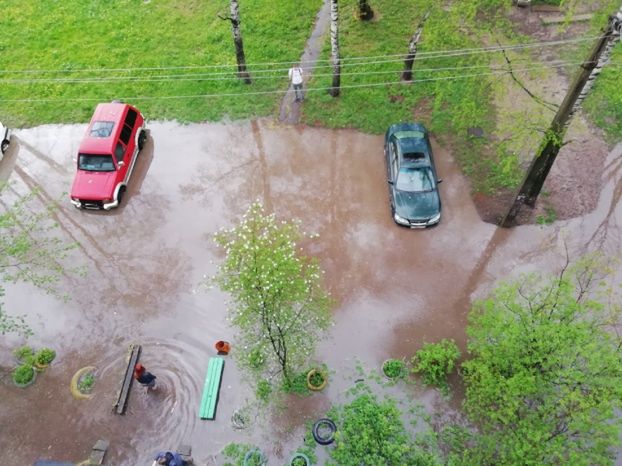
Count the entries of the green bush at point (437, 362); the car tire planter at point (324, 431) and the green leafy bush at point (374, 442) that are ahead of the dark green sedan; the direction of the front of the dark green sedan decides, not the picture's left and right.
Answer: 3

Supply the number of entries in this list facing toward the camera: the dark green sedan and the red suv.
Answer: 2

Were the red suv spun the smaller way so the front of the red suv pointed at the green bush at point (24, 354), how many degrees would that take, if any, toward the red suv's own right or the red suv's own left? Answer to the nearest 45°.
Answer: approximately 45° to the red suv's own right

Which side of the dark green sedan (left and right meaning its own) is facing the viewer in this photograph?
front

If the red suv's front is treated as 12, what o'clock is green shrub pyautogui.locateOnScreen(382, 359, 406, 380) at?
The green shrub is roughly at 11 o'clock from the red suv.

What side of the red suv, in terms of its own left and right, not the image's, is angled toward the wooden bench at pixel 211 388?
front

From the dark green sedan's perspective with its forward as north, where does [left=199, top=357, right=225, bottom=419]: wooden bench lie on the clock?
The wooden bench is roughly at 1 o'clock from the dark green sedan.

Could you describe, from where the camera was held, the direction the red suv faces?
facing the viewer

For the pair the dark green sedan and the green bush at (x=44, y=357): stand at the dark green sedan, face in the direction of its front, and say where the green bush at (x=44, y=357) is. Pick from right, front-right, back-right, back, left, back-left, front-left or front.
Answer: front-right

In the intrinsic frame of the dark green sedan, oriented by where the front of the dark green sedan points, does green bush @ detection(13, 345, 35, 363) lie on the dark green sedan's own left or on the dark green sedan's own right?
on the dark green sedan's own right

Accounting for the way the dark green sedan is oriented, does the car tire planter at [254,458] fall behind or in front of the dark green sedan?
in front

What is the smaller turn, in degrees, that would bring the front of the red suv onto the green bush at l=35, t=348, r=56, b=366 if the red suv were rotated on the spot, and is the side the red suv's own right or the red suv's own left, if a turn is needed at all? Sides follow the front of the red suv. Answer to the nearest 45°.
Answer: approximately 45° to the red suv's own right

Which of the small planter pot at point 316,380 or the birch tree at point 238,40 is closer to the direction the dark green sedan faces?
the small planter pot

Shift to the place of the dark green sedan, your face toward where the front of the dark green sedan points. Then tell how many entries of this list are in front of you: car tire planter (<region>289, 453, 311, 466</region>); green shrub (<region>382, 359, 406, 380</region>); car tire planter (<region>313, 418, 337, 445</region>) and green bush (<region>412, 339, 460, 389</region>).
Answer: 4

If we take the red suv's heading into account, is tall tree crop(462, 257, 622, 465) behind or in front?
in front

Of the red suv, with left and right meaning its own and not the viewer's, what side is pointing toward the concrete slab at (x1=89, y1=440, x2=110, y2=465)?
front

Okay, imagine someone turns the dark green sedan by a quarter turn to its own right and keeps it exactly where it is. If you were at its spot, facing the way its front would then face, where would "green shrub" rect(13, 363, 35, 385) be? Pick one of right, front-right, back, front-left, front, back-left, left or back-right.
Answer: front-left

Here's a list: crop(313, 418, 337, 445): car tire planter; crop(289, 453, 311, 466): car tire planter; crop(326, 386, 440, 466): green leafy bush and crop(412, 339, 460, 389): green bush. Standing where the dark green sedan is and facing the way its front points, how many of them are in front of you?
4
